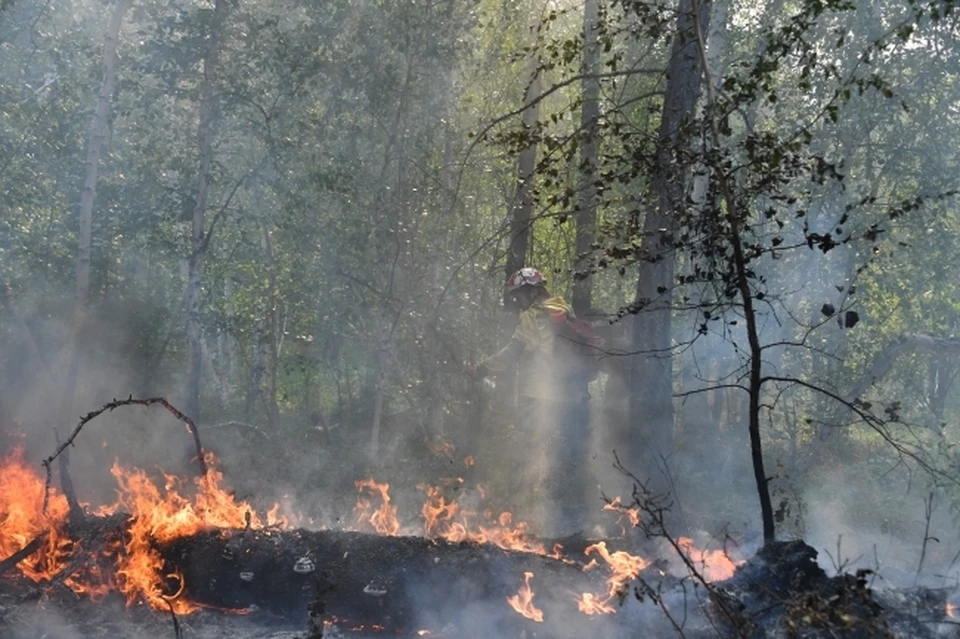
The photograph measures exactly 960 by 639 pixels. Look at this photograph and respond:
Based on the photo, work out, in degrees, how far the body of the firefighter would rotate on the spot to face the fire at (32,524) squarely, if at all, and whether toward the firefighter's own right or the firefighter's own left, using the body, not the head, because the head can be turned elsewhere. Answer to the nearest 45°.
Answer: approximately 45° to the firefighter's own left

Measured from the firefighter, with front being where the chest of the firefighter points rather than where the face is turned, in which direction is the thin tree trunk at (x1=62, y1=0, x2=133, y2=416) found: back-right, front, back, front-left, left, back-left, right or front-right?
front

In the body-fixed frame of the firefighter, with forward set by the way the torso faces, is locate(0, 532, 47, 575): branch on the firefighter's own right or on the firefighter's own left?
on the firefighter's own left

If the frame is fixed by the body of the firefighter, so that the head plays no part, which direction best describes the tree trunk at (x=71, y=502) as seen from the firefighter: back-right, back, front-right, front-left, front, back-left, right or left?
front-left

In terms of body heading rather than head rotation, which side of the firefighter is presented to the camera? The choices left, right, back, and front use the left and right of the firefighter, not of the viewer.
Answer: left

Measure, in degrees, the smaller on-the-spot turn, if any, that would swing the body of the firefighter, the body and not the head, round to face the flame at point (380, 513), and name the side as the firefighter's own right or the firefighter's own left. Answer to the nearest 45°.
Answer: approximately 45° to the firefighter's own left

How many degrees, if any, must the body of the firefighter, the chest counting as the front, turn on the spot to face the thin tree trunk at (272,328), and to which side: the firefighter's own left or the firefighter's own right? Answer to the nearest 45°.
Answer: approximately 45° to the firefighter's own right

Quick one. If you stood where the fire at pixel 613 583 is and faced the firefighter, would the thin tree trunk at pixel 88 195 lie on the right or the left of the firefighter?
left

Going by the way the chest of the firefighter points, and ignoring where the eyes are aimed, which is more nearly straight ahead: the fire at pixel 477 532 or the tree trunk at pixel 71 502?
the tree trunk

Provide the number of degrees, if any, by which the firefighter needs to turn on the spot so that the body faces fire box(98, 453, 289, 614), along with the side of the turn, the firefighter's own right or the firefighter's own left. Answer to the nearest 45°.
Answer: approximately 45° to the firefighter's own left

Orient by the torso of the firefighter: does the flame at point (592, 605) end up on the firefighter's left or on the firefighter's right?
on the firefighter's left

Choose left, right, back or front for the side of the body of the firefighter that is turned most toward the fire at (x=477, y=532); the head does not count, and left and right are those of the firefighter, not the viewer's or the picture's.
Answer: left
